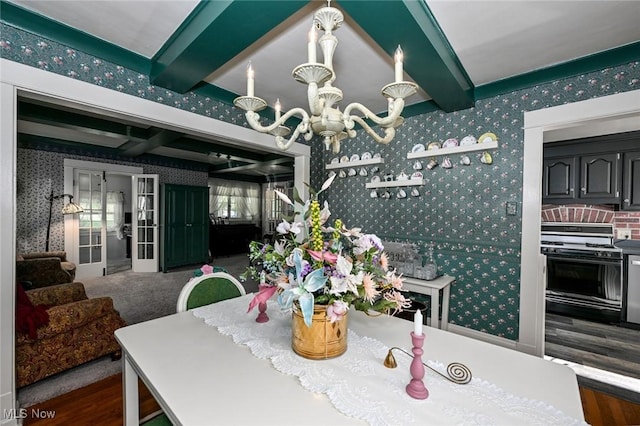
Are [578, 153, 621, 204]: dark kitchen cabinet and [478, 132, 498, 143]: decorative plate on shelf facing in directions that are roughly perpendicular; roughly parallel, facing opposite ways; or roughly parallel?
roughly parallel

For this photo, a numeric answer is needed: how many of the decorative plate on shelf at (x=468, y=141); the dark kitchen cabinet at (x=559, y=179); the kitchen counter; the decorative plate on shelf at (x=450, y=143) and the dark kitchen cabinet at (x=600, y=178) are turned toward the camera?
5

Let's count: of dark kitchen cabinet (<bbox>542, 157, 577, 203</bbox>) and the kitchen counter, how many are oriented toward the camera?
2

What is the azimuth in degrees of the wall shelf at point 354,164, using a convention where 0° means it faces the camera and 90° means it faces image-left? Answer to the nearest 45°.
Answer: approximately 45°

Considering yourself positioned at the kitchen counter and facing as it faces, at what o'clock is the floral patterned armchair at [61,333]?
The floral patterned armchair is roughly at 1 o'clock from the kitchen counter.

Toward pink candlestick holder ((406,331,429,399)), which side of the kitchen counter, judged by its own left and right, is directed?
front

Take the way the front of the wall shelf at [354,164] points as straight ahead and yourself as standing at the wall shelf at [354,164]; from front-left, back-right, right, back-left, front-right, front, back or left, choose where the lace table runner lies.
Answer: front-left

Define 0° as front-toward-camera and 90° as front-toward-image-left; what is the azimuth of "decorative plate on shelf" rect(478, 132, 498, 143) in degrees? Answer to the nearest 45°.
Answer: approximately 0°

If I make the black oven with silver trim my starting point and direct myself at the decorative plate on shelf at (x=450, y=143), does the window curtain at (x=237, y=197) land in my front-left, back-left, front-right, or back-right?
front-right

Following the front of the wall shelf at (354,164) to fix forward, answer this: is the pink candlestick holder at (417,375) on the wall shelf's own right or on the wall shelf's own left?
on the wall shelf's own left

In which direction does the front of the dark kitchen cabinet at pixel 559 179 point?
toward the camera

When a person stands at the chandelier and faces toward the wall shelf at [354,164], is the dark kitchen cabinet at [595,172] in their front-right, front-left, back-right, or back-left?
front-right

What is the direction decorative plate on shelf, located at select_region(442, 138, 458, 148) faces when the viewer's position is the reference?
facing the viewer

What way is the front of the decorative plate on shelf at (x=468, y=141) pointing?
toward the camera

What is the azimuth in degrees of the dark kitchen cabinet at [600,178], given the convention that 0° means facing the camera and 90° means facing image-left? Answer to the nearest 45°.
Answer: approximately 0°

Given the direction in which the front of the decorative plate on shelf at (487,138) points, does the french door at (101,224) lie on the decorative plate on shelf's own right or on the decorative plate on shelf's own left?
on the decorative plate on shelf's own right

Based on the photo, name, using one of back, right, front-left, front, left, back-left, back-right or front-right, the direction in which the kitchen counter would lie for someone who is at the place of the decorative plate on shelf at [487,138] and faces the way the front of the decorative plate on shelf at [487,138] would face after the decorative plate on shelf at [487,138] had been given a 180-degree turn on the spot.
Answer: front-right
